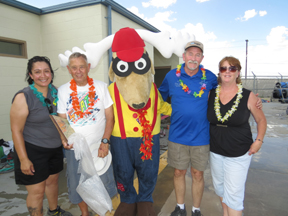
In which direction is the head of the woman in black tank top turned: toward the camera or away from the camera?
toward the camera

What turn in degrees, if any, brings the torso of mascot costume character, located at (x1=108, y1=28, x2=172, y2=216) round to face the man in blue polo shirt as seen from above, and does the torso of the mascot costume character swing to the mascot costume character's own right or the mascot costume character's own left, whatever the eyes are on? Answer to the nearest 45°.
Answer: approximately 90° to the mascot costume character's own left

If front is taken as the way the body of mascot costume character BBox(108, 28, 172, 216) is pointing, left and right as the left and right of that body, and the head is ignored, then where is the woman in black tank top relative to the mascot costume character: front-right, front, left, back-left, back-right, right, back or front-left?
left

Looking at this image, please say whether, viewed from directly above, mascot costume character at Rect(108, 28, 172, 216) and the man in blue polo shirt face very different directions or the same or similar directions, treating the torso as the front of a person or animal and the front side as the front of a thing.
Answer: same or similar directions

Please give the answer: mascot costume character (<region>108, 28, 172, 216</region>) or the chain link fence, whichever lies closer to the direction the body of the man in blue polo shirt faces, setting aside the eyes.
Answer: the mascot costume character

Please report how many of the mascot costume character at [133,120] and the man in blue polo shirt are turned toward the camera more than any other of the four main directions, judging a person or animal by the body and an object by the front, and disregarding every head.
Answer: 2

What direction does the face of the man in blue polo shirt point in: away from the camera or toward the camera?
toward the camera

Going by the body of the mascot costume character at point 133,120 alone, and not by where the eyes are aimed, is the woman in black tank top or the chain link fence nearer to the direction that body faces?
the woman in black tank top

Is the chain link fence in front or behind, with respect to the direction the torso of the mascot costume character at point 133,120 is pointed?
behind

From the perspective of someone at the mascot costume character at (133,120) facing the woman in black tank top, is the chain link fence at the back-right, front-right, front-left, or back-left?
front-left

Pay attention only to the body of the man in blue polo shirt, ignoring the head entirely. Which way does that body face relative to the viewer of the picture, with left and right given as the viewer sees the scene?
facing the viewer

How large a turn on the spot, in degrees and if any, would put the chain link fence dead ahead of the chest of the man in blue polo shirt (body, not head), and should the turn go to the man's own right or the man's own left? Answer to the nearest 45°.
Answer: approximately 180°
